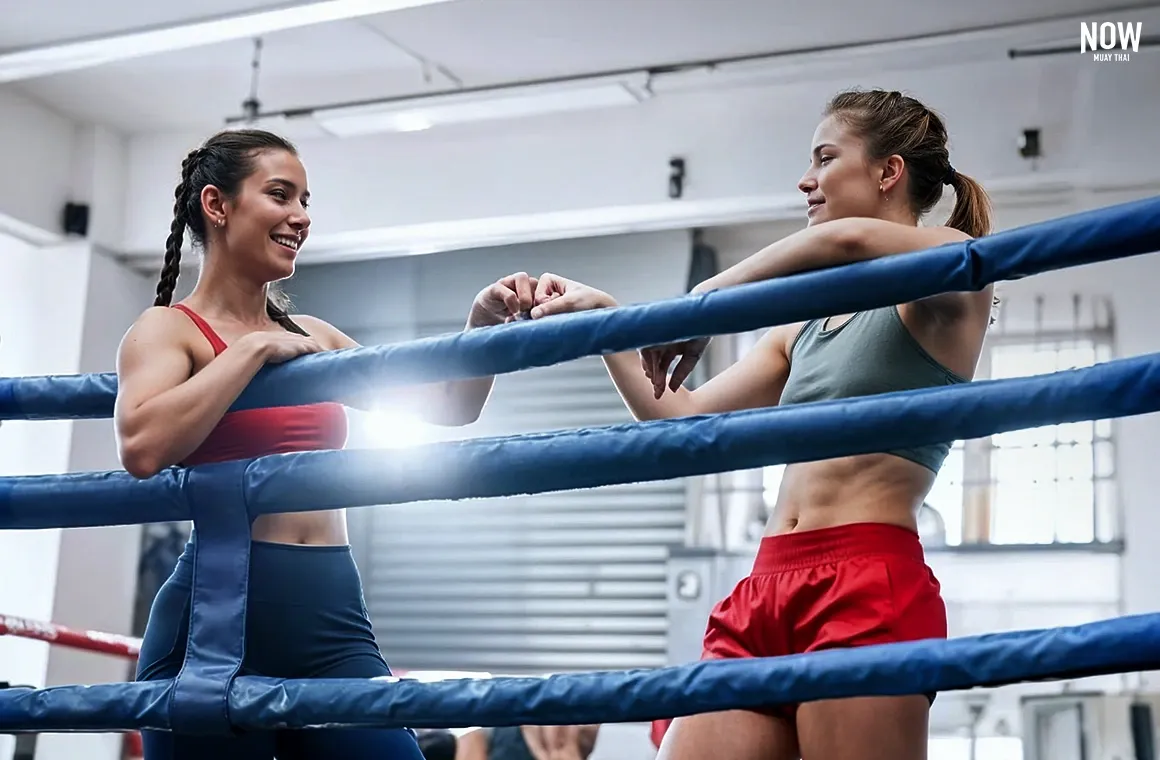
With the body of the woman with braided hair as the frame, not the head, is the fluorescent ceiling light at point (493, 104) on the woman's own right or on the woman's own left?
on the woman's own left

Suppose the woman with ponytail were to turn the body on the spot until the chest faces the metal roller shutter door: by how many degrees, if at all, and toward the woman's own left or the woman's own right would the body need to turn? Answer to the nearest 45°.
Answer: approximately 135° to the woman's own right

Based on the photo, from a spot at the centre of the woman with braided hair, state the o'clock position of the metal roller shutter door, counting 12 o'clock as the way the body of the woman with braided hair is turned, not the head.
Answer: The metal roller shutter door is roughly at 8 o'clock from the woman with braided hair.

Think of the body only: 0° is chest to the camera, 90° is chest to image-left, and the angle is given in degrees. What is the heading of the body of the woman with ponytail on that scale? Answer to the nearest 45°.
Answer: approximately 45°

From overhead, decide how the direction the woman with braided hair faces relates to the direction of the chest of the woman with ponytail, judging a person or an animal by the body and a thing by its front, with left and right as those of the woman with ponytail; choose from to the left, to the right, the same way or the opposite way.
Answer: to the left

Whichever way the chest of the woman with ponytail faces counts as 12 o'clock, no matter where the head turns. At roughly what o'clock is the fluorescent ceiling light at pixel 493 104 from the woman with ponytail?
The fluorescent ceiling light is roughly at 4 o'clock from the woman with ponytail.

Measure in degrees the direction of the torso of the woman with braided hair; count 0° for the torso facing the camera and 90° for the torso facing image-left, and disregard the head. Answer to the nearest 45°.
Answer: approximately 315°

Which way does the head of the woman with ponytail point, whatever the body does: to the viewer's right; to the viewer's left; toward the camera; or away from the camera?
to the viewer's left

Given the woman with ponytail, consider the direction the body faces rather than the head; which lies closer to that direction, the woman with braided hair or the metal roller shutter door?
the woman with braided hair
